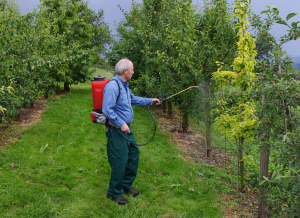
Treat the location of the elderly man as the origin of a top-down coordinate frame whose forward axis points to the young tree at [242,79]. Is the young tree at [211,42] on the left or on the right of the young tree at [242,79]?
left

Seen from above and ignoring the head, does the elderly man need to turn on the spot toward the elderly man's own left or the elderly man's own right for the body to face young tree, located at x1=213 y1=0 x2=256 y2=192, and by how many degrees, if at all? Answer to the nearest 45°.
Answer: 0° — they already face it

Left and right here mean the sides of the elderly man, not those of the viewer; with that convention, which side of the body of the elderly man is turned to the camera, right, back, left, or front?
right

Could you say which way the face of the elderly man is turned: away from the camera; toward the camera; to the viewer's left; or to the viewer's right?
to the viewer's right

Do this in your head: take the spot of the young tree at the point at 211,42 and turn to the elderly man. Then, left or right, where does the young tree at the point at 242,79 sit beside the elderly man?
left

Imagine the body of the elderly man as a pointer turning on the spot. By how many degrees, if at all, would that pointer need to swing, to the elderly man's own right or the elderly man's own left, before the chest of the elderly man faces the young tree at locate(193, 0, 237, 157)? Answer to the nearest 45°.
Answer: approximately 45° to the elderly man's own left
